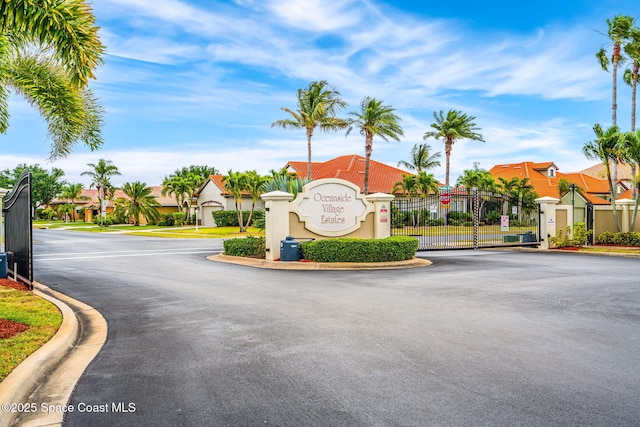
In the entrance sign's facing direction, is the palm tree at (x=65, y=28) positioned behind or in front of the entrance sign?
in front

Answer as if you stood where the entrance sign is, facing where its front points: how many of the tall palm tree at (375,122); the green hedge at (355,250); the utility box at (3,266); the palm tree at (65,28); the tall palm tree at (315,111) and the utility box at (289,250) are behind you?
2

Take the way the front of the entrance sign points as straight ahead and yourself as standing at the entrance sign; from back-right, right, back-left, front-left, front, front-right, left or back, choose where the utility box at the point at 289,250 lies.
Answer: front-right

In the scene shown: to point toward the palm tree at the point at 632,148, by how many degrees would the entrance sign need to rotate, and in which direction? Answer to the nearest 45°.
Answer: approximately 90° to its left

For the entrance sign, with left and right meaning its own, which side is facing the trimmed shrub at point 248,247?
right

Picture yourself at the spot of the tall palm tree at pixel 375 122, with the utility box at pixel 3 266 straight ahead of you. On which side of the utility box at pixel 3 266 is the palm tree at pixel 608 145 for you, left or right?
left

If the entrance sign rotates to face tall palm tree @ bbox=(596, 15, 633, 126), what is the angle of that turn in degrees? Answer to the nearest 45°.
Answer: approximately 135° to its left

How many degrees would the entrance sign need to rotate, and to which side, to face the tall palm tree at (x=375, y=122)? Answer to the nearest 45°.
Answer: approximately 180°

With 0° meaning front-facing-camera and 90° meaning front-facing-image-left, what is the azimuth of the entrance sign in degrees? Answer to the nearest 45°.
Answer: approximately 0°

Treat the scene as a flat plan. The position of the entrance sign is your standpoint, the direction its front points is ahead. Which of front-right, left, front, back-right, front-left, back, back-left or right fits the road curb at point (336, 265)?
front

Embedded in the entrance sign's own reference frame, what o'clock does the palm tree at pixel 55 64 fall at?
The palm tree is roughly at 1 o'clock from the entrance sign.

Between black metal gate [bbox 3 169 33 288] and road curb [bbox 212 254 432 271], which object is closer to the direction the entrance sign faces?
the road curb

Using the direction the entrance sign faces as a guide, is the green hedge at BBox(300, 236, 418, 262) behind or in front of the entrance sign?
in front

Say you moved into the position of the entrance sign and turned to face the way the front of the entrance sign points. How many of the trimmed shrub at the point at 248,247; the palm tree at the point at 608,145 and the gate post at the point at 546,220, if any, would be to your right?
1

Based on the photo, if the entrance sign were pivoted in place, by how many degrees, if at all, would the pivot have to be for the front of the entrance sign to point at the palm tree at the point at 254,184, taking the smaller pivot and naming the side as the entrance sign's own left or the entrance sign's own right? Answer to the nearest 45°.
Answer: approximately 180°

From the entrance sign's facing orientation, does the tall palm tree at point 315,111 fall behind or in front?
behind

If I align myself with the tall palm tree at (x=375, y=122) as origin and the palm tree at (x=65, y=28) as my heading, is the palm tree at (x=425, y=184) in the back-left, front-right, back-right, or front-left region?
back-left
